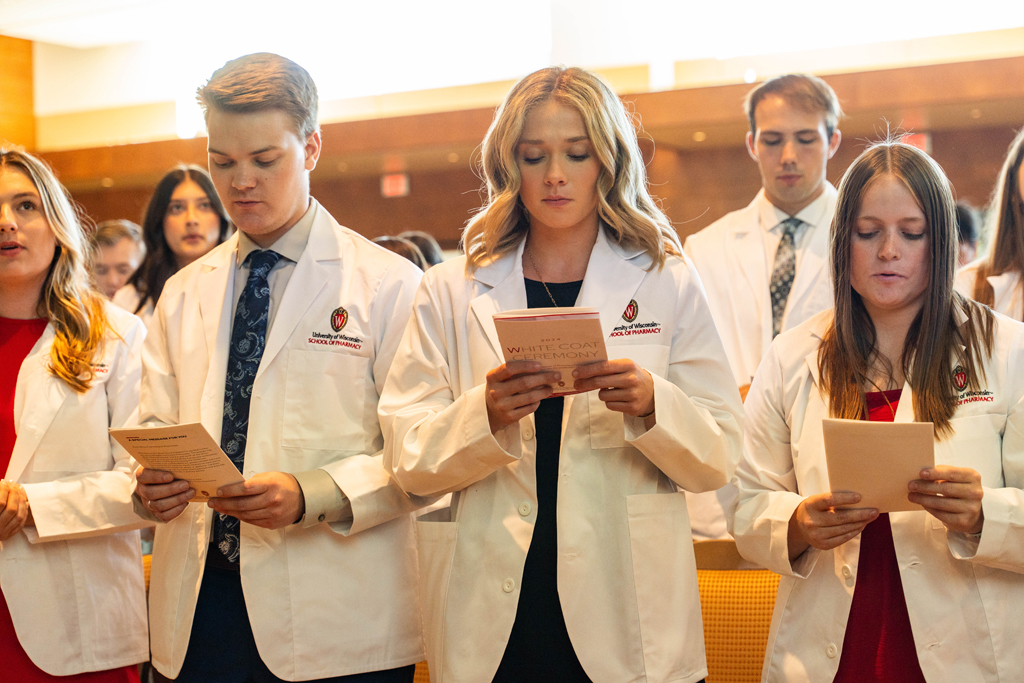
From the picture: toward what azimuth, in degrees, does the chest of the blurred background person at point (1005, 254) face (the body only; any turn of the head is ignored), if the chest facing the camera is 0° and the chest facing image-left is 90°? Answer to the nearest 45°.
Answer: approximately 0°

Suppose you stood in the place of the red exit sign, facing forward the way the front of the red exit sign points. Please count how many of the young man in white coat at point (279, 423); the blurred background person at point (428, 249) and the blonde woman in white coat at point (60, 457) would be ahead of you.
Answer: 3

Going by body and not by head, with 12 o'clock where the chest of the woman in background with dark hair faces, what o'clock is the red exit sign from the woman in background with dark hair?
The red exit sign is roughly at 7 o'clock from the woman in background with dark hair.

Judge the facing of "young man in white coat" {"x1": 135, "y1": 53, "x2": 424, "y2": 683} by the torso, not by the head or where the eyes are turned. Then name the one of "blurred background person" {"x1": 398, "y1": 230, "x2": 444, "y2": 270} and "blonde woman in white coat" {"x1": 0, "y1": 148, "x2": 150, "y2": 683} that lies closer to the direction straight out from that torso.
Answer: the blonde woman in white coat

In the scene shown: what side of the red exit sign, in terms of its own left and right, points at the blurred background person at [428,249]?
front

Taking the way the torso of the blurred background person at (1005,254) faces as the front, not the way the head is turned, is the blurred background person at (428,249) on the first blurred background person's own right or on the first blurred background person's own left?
on the first blurred background person's own right

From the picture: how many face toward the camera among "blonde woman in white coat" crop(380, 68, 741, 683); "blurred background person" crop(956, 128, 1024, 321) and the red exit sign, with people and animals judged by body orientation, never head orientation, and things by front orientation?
3

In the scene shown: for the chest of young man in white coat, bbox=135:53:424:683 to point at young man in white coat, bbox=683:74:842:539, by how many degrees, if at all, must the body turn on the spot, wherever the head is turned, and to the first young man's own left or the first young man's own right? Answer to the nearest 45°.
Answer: approximately 180°

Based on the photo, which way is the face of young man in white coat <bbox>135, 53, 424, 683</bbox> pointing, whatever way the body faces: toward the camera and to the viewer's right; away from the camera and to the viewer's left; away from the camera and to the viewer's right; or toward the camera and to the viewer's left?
toward the camera and to the viewer's left

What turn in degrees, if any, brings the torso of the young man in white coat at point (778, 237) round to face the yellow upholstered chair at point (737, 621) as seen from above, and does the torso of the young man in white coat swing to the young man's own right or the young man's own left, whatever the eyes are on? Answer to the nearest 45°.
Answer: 0° — they already face it

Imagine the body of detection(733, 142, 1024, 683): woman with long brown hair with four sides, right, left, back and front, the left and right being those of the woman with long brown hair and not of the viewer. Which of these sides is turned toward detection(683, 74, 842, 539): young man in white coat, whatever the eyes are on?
back
